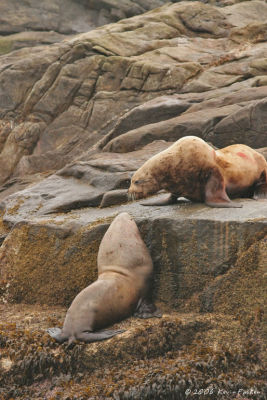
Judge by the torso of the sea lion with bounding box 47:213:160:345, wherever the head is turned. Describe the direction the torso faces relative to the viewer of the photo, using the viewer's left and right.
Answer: facing away from the viewer and to the right of the viewer

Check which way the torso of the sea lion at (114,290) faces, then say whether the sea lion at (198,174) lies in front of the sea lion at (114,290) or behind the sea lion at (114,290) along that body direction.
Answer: in front
